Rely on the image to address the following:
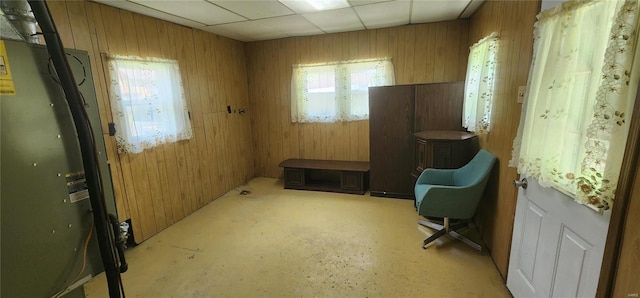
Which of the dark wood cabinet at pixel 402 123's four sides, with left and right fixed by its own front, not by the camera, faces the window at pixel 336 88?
right

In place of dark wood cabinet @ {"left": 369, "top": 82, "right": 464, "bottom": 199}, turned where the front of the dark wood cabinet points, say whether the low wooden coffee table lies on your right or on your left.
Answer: on your right

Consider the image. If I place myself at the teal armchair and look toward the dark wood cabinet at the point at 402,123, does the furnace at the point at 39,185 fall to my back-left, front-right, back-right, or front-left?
back-left

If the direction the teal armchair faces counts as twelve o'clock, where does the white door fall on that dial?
The white door is roughly at 8 o'clock from the teal armchair.

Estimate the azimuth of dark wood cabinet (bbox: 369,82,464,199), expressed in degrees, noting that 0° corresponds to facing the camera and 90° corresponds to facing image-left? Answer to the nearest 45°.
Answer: approximately 0°

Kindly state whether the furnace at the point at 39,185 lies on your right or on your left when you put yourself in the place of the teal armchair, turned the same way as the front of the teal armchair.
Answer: on your left

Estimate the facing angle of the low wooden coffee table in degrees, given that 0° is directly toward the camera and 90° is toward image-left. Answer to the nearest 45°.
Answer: approximately 0°

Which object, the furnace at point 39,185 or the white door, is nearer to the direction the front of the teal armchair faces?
the furnace

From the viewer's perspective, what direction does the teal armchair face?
to the viewer's left
